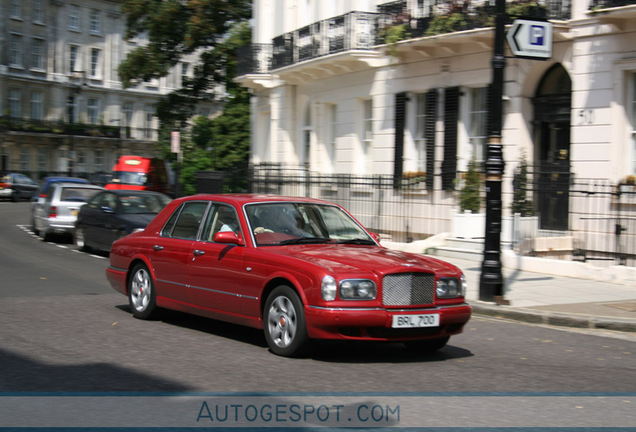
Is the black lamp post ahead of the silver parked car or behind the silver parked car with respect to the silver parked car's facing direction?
behind

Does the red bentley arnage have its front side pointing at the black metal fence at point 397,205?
no

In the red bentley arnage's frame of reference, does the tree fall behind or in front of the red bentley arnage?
behind

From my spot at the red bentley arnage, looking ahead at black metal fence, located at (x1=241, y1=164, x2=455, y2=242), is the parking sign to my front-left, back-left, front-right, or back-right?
front-right

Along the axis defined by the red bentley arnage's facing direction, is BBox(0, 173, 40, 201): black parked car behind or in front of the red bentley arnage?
behind

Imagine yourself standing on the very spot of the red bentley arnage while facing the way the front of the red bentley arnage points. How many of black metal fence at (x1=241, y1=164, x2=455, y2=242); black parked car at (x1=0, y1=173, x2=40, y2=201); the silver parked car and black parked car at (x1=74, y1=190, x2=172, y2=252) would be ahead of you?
0

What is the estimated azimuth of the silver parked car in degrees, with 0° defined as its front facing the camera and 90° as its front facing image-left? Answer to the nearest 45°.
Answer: approximately 135°

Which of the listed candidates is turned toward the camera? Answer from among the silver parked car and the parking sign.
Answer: the parking sign

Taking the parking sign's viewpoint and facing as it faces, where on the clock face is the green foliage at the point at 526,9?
The green foliage is roughly at 6 o'clock from the parking sign.

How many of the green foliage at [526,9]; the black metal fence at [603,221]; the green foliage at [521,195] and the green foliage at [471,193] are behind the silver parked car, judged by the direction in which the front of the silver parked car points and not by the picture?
4

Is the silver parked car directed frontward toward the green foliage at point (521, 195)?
no

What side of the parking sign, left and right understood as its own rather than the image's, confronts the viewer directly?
front

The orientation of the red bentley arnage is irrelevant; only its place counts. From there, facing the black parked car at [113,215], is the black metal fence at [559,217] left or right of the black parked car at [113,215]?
right

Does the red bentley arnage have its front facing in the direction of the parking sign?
no

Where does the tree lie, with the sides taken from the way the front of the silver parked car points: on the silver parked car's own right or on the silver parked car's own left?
on the silver parked car's own right

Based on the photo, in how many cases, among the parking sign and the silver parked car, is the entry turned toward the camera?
1

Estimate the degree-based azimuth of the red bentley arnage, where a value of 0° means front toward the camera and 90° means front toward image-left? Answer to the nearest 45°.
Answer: approximately 315°
